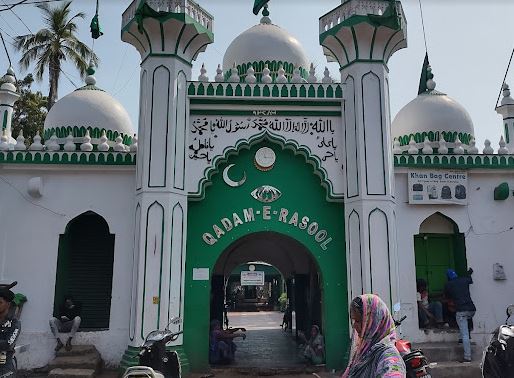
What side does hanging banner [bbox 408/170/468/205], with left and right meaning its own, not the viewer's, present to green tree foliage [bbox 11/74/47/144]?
right

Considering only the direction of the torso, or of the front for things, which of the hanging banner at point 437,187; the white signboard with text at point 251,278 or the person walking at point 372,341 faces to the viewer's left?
the person walking

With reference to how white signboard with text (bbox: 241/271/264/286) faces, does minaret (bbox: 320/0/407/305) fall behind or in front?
in front

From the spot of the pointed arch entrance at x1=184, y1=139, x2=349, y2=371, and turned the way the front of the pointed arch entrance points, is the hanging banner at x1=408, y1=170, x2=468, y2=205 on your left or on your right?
on your left

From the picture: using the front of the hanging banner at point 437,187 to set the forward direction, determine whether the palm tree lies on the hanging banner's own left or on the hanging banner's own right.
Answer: on the hanging banner's own right

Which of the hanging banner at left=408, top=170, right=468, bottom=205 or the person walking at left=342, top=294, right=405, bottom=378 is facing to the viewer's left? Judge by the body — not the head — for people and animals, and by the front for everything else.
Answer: the person walking

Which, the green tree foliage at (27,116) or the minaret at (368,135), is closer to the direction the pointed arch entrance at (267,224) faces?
the minaret

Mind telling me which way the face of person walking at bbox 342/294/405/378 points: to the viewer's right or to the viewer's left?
to the viewer's left

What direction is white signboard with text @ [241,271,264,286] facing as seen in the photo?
toward the camera

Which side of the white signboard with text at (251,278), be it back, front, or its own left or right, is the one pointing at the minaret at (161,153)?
front

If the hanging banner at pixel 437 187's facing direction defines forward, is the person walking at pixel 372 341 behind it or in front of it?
in front

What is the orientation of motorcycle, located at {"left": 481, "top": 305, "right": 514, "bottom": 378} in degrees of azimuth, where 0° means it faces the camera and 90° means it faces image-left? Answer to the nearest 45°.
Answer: approximately 45°
